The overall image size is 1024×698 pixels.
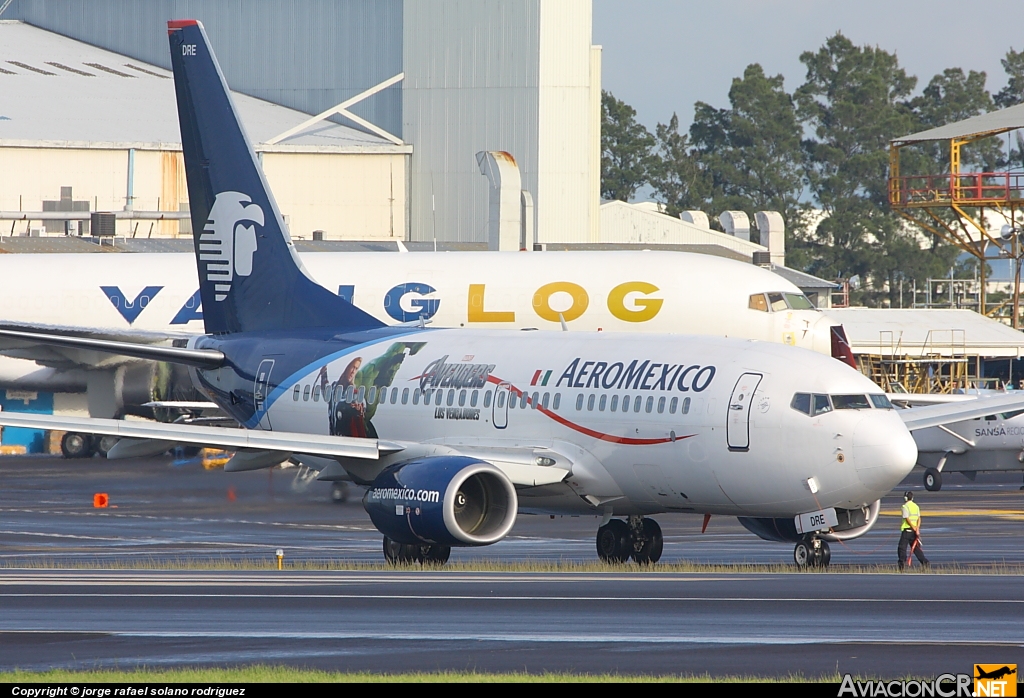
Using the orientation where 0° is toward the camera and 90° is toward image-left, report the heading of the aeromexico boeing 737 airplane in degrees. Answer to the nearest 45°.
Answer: approximately 315°
